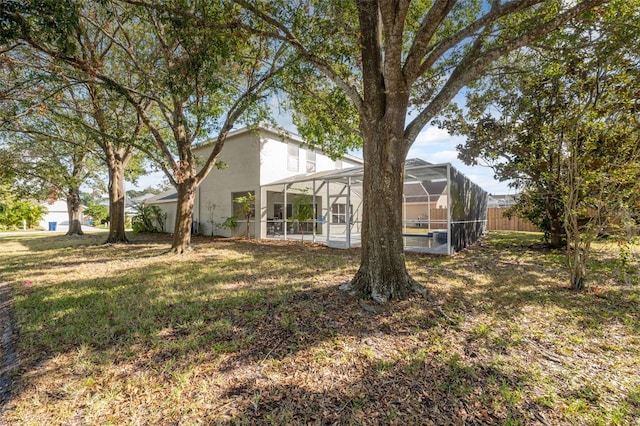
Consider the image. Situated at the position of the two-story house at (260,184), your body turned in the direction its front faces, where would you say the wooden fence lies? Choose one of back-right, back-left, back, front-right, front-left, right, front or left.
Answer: back-right

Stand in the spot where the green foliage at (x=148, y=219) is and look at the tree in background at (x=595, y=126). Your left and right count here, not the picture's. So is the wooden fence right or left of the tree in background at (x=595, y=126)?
left

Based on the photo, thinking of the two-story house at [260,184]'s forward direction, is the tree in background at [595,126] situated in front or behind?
behind

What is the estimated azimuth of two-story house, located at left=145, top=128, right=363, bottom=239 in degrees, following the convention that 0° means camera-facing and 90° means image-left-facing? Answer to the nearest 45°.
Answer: approximately 135°

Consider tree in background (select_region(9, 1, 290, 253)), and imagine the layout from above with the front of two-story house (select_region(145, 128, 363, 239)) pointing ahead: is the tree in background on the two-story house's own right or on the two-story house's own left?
on the two-story house's own left

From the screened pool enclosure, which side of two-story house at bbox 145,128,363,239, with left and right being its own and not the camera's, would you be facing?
back

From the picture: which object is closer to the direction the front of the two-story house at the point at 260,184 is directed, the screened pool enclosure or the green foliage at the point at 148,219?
the green foliage
